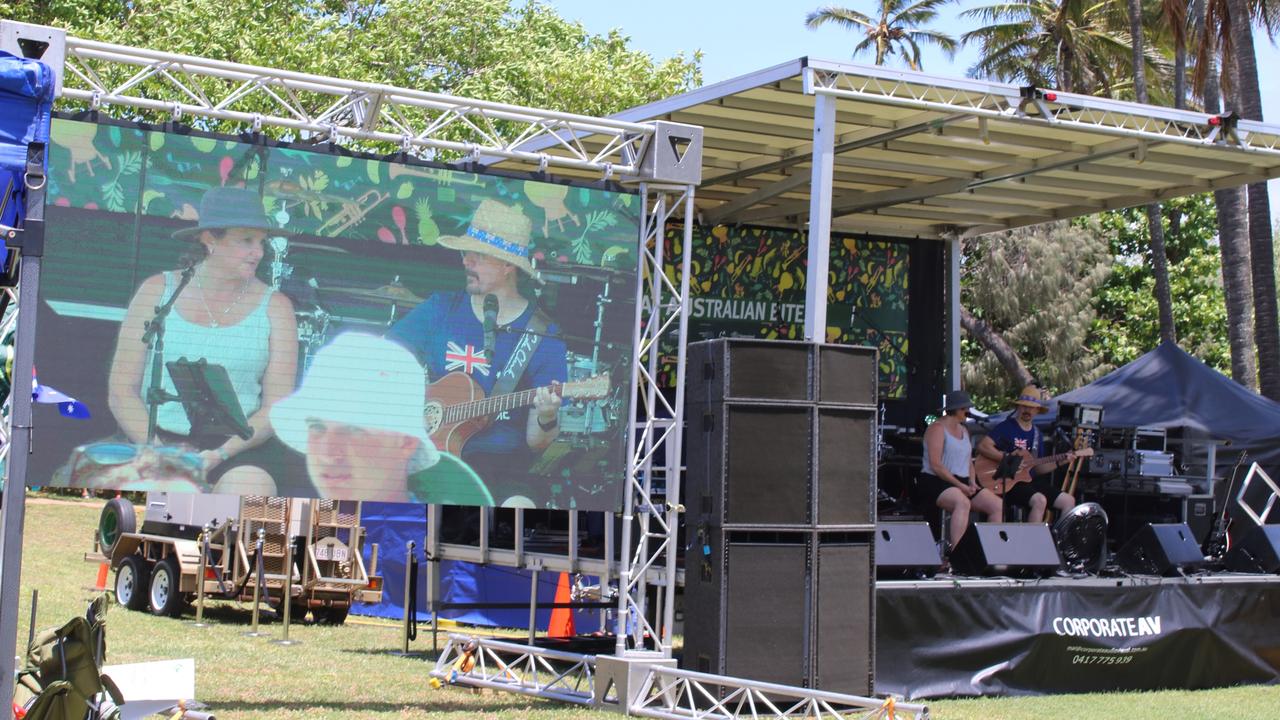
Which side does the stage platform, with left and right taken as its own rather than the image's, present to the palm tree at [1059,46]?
back

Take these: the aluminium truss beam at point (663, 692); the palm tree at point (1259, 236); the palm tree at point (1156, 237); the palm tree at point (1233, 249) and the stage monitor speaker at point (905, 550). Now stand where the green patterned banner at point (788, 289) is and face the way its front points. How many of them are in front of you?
2

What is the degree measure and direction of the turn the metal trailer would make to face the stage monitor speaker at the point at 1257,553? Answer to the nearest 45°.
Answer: approximately 180°

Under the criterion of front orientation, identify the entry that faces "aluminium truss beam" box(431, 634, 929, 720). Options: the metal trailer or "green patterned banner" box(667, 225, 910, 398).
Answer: the green patterned banner

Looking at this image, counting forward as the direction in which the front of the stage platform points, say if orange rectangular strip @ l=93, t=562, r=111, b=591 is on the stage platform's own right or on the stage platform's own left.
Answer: on the stage platform's own right

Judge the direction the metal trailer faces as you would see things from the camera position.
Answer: facing away from the viewer and to the left of the viewer

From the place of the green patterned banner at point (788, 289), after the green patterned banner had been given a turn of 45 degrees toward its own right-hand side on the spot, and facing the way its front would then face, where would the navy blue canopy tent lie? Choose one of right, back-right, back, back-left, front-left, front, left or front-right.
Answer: back-left

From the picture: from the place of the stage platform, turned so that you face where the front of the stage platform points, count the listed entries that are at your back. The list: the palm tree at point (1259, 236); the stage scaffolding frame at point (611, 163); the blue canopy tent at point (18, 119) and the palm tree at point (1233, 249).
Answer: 2

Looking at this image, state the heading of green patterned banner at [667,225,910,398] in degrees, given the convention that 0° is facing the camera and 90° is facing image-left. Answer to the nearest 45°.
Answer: approximately 0°
